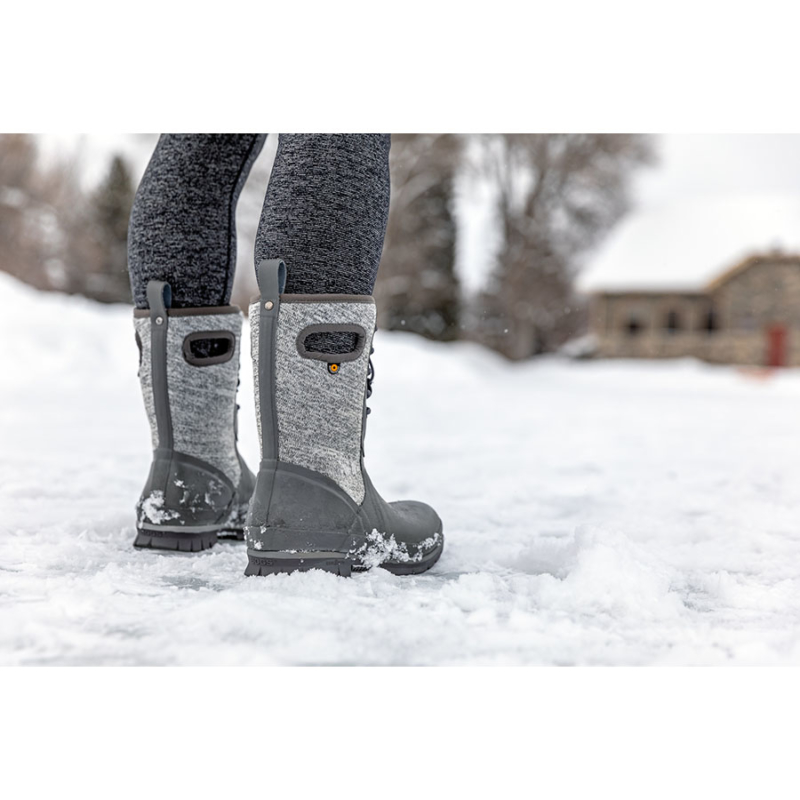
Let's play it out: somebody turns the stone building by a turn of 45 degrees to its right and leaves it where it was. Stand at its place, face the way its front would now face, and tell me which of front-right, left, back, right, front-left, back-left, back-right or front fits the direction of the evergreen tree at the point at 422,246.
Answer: front

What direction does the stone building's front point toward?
toward the camera
